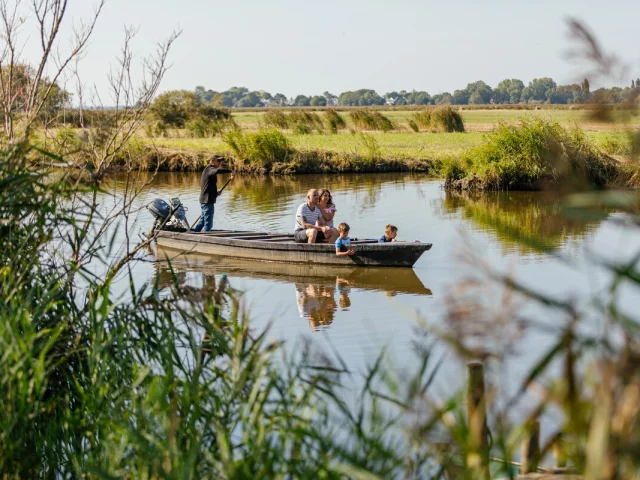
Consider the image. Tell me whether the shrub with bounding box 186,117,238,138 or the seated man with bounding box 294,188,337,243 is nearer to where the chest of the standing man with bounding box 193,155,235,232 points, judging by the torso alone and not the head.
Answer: the seated man

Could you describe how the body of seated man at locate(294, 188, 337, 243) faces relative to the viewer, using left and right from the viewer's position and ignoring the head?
facing the viewer and to the right of the viewer

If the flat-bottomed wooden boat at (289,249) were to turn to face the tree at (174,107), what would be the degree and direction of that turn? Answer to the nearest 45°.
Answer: approximately 90° to its left

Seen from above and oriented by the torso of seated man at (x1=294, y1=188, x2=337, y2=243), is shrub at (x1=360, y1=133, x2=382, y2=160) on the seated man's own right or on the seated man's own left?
on the seated man's own left

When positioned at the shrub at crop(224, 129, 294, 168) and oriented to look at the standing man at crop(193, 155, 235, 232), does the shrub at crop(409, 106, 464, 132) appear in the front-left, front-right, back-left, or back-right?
back-left

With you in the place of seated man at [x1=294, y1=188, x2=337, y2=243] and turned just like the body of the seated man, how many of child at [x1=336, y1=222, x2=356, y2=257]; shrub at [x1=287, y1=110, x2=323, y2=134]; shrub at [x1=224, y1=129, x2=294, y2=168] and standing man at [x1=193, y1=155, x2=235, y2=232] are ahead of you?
1

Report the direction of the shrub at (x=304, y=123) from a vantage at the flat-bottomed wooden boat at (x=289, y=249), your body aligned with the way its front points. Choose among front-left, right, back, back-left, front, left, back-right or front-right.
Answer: left

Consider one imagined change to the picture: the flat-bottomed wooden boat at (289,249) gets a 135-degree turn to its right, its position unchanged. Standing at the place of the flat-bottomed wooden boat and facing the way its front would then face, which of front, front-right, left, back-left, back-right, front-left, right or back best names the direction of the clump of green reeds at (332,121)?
back-right

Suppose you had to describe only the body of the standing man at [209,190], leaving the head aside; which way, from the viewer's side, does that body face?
to the viewer's right

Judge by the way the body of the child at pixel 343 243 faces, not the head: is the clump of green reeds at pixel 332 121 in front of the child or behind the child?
behind

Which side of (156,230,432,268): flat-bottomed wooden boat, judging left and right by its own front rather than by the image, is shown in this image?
right

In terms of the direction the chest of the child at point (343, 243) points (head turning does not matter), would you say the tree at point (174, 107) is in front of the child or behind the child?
behind

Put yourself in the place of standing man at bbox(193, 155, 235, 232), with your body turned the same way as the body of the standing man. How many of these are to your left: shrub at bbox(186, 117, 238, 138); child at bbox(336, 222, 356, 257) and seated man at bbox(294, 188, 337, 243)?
1

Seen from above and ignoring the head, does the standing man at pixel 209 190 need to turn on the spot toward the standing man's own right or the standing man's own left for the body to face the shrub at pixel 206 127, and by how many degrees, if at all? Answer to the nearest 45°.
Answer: approximately 90° to the standing man's own left
